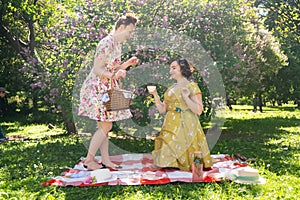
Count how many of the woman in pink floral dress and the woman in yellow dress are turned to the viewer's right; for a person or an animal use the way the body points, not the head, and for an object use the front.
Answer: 1

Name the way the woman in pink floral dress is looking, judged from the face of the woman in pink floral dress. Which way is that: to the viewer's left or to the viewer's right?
to the viewer's right

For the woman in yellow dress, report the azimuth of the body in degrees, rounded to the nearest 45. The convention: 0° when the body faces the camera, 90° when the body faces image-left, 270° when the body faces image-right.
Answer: approximately 45°

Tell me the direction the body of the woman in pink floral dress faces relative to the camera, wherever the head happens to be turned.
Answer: to the viewer's right

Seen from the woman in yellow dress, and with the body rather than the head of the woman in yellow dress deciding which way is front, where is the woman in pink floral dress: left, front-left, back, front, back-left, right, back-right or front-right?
front-right

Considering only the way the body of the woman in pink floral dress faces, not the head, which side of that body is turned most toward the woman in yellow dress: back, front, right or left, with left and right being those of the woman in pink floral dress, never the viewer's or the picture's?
front

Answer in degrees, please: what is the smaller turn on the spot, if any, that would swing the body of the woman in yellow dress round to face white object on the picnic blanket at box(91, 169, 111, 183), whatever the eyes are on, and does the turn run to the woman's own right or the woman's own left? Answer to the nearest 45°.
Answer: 0° — they already face it
